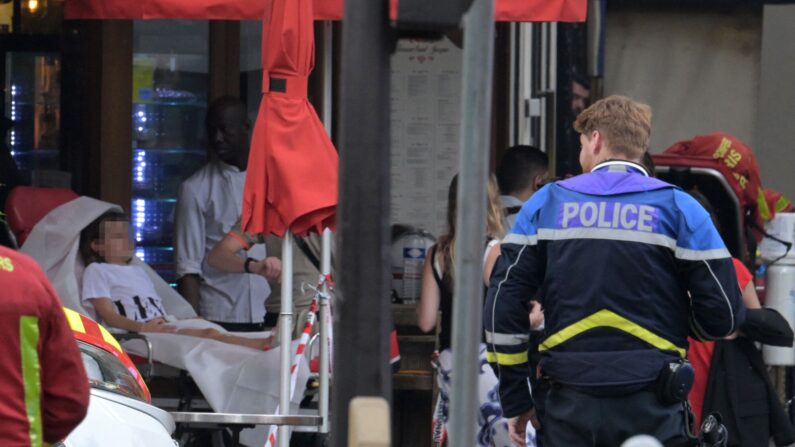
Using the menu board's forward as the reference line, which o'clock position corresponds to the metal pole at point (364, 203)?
The metal pole is roughly at 12 o'clock from the menu board.

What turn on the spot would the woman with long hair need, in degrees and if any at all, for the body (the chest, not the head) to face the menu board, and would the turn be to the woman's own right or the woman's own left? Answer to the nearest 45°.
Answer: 0° — they already face it

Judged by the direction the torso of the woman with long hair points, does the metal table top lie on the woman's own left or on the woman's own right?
on the woman's own left

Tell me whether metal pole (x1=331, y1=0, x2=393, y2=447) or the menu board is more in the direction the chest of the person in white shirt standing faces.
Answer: the metal pole

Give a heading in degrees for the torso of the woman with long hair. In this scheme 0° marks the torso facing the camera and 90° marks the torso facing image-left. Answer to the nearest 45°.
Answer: approximately 180°

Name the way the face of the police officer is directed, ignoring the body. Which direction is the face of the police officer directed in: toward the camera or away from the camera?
away from the camera

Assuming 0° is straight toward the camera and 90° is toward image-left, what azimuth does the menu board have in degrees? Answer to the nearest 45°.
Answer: approximately 0°

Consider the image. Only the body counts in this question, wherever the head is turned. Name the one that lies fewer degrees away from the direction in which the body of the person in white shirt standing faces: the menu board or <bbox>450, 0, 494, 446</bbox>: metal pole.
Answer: the metal pole

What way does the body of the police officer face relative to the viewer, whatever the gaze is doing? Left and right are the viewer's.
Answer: facing away from the viewer
